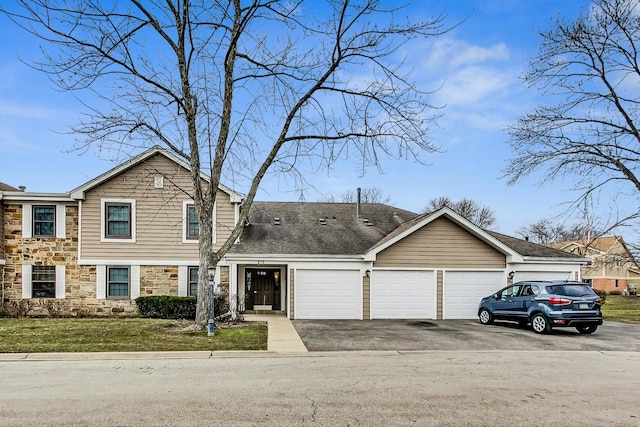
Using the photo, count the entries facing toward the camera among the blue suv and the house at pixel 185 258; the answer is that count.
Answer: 1

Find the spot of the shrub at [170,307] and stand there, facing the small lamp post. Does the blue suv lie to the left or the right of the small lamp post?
left

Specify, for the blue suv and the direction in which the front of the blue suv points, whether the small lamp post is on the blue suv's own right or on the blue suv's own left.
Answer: on the blue suv's own left

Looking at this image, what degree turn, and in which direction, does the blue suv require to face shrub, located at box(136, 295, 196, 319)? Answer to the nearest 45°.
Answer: approximately 45° to its left

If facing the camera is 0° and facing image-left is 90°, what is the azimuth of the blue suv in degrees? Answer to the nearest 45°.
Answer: approximately 135°

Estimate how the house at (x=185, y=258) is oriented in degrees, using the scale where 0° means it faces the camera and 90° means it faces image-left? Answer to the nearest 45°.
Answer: approximately 0°
